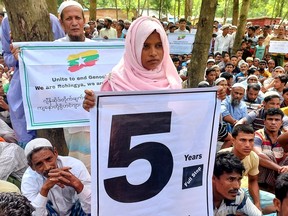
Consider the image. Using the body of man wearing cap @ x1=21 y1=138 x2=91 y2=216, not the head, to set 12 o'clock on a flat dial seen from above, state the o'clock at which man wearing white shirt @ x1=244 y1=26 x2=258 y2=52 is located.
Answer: man wearing white shirt @ x1=244 y1=26 x2=258 y2=52 is roughly at 7 o'clock from man wearing cap @ x1=21 y1=138 x2=91 y2=216.

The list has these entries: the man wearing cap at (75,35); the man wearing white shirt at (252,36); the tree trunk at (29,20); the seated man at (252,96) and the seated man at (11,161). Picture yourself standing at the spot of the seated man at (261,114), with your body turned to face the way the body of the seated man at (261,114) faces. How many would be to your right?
3

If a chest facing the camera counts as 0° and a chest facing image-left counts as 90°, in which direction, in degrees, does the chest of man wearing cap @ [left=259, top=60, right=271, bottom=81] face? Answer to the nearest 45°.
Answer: approximately 45°

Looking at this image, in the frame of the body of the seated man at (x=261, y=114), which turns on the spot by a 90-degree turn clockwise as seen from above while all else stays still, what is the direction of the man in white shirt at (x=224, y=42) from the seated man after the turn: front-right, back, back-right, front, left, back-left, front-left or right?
back-right

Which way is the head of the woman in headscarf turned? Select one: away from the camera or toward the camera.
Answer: toward the camera

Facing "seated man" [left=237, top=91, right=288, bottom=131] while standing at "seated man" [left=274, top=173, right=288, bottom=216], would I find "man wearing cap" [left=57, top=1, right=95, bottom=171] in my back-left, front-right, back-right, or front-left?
front-left

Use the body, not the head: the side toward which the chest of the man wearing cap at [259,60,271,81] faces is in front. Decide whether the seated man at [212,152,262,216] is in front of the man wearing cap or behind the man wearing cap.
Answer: in front

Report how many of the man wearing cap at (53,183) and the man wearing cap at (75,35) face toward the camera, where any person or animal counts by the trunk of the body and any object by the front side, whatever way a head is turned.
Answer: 2

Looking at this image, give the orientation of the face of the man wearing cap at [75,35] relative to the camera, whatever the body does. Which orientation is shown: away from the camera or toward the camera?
toward the camera

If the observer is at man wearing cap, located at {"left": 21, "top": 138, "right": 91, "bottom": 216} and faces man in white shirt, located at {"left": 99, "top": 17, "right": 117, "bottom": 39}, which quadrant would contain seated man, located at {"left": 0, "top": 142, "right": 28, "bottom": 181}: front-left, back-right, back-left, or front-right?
front-left

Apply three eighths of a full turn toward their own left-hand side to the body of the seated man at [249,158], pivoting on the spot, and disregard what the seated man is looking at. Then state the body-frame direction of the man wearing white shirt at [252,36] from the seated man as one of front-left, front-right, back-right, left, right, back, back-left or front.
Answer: front

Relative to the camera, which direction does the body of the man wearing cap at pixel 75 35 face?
toward the camera
